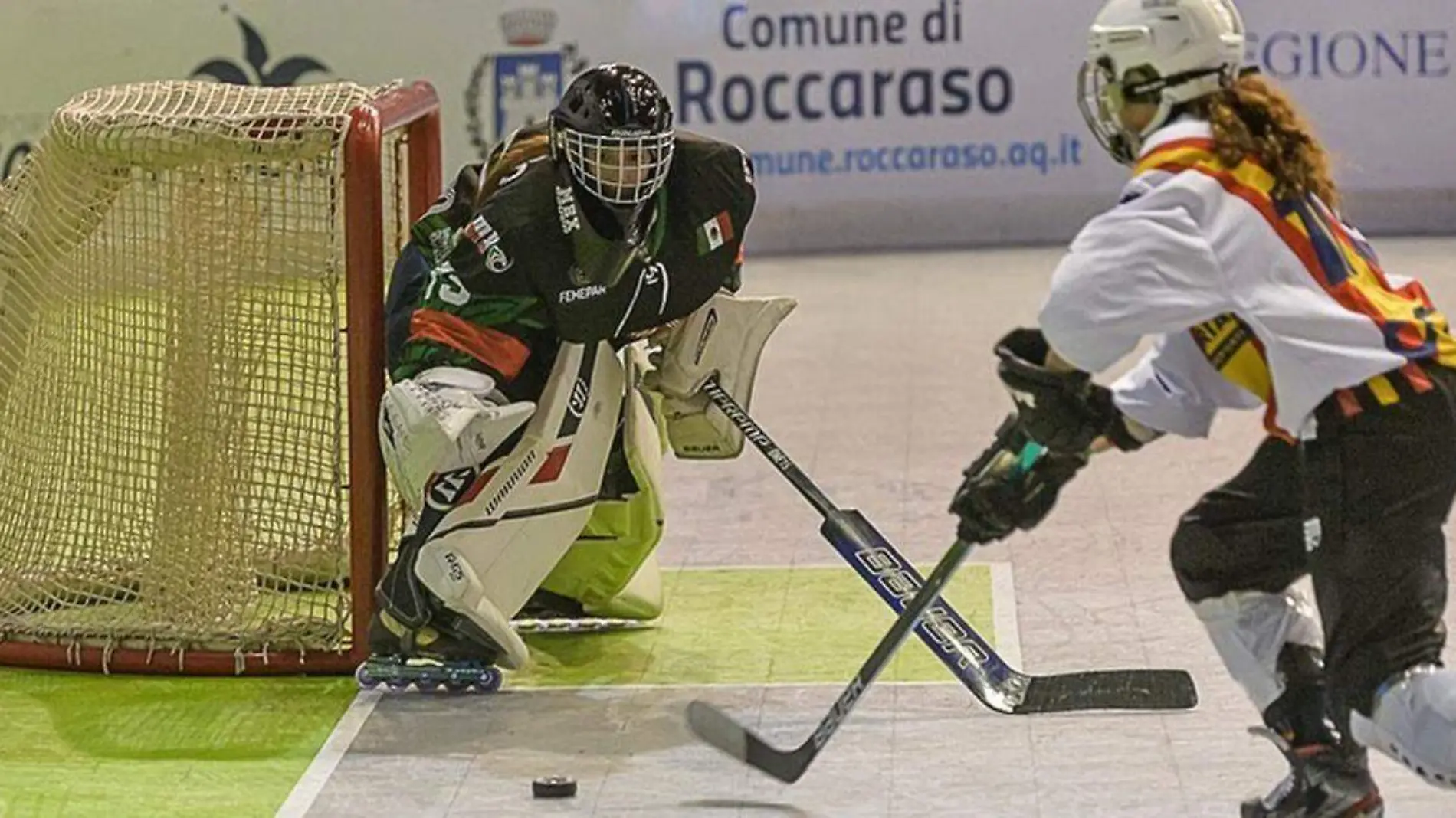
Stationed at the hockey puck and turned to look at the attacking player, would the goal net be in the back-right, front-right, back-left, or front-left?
back-left

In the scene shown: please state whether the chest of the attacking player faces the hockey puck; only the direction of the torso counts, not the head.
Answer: yes

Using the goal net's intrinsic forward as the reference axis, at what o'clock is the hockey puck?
The hockey puck is roughly at 2 o'clock from the goal net.

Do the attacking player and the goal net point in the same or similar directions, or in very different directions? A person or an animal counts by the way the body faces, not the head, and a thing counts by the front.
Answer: very different directions

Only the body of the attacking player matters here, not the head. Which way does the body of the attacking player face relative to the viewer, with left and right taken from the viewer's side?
facing to the left of the viewer

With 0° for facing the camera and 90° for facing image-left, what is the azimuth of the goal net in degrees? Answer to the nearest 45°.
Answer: approximately 270°

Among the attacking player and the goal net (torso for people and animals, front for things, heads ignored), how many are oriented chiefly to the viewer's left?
1

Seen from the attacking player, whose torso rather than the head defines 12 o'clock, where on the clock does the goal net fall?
The goal net is roughly at 1 o'clock from the attacking player.
